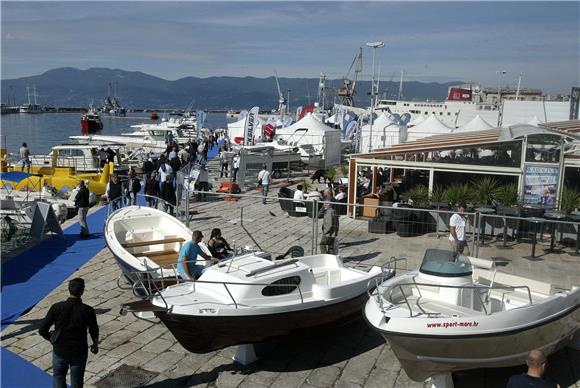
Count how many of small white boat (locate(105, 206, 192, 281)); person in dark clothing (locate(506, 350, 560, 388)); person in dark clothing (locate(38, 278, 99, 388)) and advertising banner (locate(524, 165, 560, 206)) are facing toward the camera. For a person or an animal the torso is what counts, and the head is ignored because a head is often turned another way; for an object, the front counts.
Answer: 1

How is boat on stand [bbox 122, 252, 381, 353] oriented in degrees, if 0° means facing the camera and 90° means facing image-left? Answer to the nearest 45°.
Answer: approximately 45°

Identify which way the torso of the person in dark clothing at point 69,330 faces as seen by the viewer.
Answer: away from the camera

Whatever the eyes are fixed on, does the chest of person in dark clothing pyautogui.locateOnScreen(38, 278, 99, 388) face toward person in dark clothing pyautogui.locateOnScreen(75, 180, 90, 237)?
yes

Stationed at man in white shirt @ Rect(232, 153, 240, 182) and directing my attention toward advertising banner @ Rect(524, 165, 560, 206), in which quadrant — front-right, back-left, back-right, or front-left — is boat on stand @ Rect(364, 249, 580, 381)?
front-right

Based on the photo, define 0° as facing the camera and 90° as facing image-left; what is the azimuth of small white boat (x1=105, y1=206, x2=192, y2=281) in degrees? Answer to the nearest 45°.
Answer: approximately 135°

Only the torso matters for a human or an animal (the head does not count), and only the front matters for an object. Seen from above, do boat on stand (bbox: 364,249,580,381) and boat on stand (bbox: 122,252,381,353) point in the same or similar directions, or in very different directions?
same or similar directions

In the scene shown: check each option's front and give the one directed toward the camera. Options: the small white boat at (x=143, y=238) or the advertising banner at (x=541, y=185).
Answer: the advertising banner

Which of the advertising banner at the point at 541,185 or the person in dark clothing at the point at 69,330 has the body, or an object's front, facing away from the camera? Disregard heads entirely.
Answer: the person in dark clothing

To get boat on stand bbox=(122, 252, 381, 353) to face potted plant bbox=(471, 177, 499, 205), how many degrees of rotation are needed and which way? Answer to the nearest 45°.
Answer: approximately 180°

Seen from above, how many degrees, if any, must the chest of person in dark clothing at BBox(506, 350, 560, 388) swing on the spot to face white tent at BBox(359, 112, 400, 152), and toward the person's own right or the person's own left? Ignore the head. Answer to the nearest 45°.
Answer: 0° — they already face it

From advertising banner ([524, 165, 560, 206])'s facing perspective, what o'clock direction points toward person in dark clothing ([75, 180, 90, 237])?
The person in dark clothing is roughly at 2 o'clock from the advertising banner.

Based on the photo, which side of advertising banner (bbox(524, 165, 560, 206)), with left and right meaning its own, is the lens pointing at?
front

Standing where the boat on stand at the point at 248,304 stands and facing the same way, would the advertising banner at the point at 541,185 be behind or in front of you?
behind
